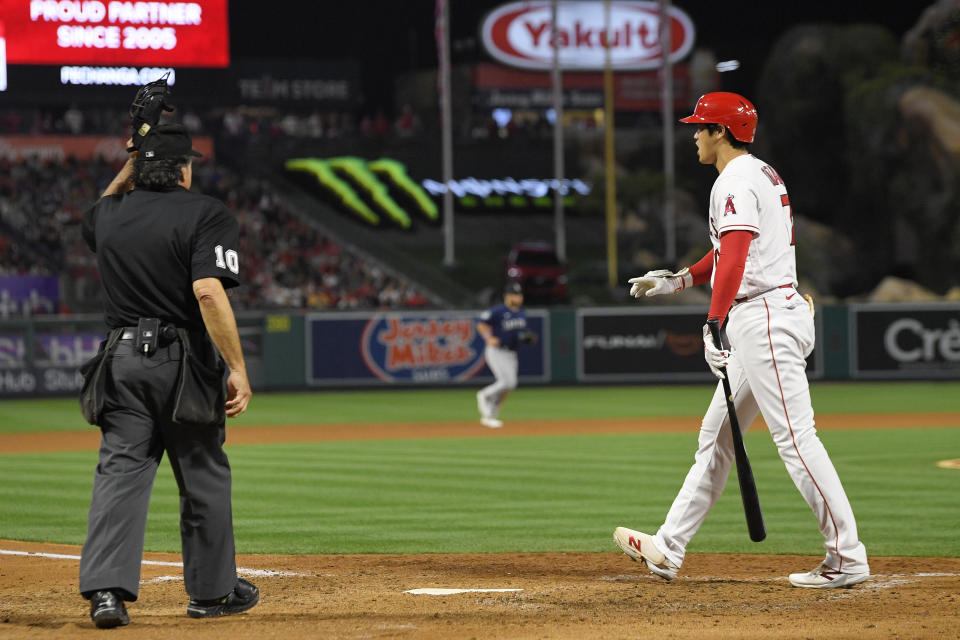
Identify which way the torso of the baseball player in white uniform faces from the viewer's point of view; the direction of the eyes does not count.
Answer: to the viewer's left

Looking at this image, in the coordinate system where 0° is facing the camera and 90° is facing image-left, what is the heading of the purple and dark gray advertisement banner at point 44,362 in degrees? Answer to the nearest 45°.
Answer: approximately 0°

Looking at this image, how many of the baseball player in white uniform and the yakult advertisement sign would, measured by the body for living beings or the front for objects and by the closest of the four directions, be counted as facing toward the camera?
1

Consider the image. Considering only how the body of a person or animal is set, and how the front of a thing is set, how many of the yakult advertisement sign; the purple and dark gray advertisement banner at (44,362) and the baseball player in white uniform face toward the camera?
2

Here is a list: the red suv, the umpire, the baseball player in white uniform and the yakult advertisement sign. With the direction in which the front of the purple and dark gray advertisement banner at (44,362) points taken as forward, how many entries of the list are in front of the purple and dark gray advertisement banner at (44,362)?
2

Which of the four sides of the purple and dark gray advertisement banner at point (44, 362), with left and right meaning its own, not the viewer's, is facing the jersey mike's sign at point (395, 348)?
left

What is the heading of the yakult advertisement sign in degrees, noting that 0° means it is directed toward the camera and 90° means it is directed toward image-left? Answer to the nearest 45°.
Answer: approximately 0°

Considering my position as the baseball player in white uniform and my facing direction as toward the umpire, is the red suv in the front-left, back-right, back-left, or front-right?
back-right
